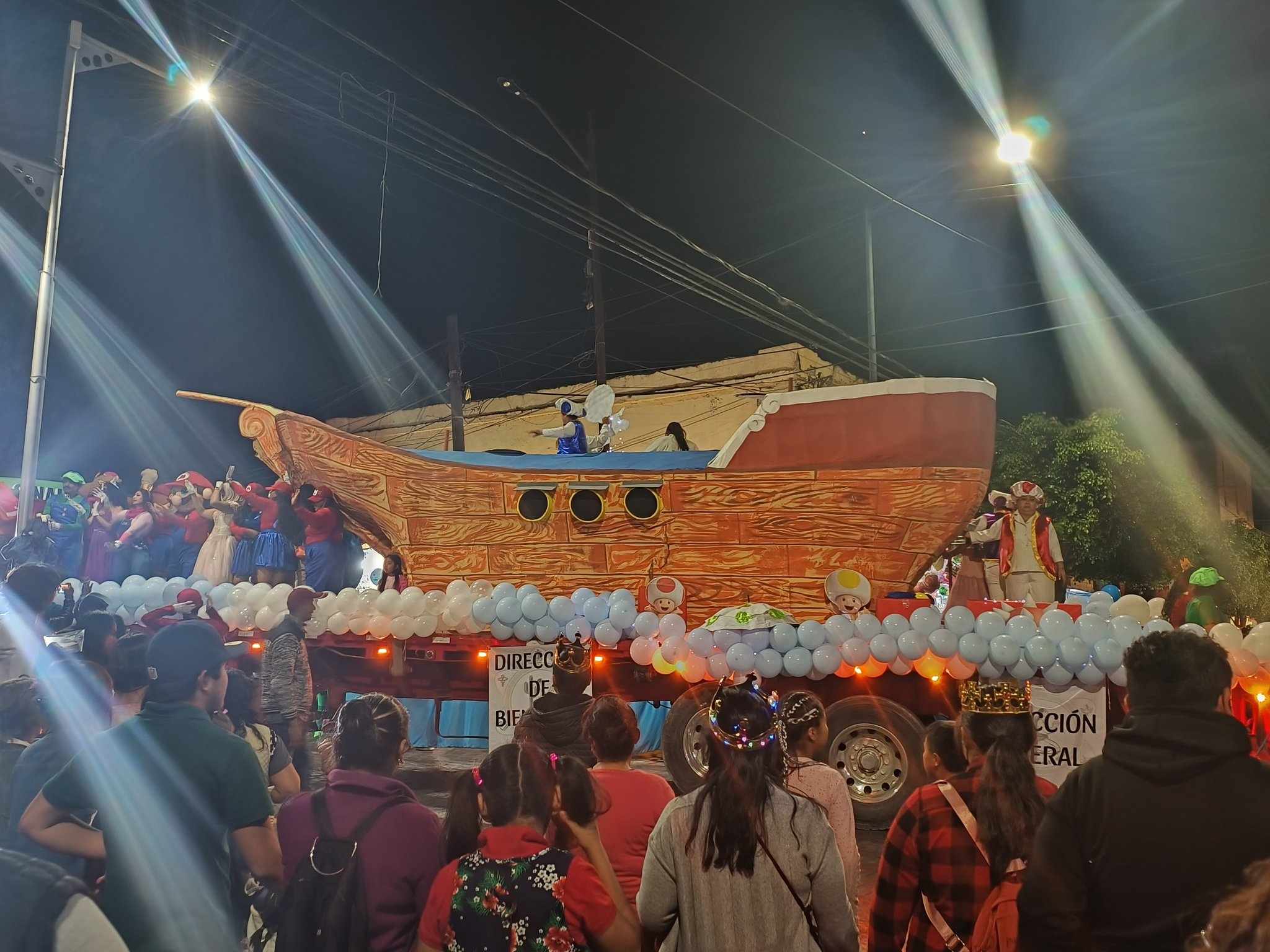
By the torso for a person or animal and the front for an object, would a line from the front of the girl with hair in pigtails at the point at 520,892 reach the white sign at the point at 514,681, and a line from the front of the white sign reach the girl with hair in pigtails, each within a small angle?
yes

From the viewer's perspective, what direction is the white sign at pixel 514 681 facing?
toward the camera

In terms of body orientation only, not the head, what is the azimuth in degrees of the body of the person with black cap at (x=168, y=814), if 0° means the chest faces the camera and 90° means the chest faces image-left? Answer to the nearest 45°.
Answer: approximately 225°

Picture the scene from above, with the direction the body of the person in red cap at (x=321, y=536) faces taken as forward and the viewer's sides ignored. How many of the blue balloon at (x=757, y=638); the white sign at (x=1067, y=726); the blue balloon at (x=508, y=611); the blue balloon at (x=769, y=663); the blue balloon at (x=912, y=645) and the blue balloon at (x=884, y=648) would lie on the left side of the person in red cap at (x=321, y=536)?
6

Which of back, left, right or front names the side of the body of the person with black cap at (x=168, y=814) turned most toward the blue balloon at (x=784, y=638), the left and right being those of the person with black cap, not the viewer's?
front

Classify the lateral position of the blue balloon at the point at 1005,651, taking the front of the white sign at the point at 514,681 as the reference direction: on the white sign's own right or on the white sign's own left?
on the white sign's own left

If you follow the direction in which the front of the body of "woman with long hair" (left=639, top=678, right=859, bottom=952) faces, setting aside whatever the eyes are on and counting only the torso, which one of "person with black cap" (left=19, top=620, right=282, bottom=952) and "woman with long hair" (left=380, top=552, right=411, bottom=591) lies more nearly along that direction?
the woman with long hair

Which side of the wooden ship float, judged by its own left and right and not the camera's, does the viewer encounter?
left

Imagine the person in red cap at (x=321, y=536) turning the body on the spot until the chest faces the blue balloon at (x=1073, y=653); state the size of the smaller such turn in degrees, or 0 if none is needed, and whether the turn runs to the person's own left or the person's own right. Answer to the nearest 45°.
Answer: approximately 90° to the person's own left

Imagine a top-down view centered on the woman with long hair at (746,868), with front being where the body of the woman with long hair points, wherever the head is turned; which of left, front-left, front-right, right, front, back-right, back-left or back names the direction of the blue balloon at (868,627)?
front

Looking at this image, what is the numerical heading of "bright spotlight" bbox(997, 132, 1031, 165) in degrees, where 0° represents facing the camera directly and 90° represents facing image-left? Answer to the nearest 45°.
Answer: approximately 0°

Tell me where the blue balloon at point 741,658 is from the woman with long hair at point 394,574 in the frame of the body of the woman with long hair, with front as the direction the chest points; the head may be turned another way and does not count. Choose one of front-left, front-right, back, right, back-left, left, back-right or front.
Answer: left

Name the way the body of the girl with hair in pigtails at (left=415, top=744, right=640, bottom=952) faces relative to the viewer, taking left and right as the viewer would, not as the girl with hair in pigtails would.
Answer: facing away from the viewer

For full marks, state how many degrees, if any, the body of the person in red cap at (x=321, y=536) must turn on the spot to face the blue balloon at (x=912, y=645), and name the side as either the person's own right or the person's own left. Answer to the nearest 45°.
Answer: approximately 90° to the person's own left

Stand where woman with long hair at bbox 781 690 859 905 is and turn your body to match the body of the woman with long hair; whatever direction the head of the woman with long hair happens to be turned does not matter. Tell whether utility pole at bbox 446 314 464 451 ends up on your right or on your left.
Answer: on your left

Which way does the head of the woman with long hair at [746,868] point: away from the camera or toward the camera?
away from the camera

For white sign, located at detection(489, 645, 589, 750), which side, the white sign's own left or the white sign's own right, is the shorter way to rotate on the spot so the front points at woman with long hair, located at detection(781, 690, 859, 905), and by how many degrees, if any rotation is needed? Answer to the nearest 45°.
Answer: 0° — it already faces them

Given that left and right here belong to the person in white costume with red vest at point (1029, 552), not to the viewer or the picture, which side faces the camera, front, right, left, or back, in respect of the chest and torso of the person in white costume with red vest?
front
